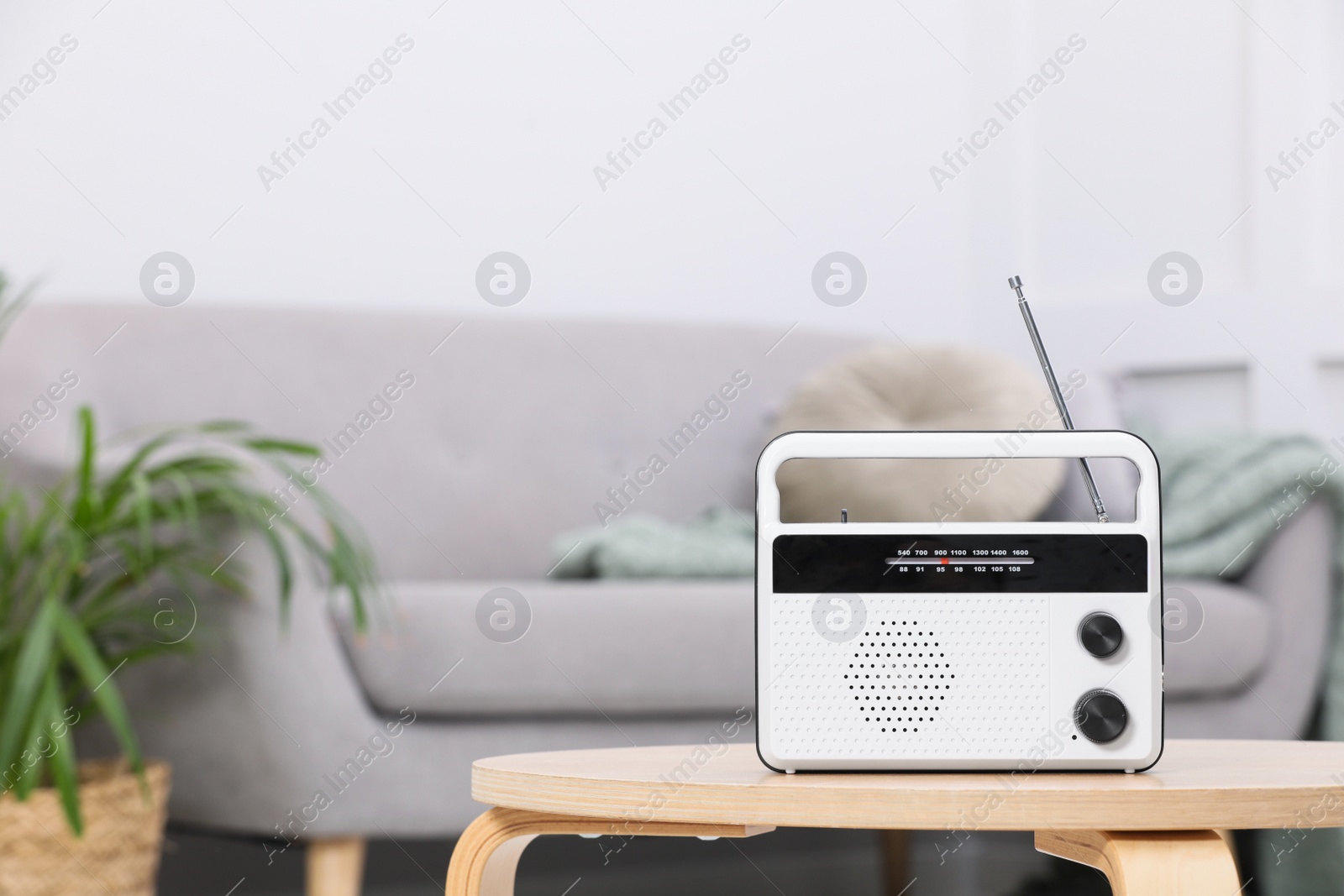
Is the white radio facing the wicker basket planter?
no

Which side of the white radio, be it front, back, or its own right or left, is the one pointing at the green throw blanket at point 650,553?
back

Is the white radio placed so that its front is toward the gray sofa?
no

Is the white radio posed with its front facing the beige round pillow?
no

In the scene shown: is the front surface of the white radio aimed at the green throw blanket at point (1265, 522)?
no

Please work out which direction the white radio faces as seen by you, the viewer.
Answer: facing the viewer

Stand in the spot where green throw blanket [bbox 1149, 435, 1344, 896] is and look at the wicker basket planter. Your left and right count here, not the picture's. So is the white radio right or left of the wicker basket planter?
left

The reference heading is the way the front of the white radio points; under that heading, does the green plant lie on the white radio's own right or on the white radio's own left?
on the white radio's own right

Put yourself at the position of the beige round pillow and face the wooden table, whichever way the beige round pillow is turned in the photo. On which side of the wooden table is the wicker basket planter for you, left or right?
right
